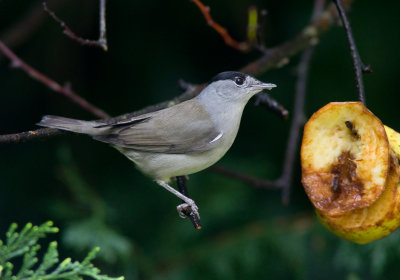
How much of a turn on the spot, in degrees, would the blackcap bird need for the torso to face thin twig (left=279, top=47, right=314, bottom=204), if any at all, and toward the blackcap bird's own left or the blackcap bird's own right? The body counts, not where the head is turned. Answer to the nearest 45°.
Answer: approximately 45° to the blackcap bird's own left

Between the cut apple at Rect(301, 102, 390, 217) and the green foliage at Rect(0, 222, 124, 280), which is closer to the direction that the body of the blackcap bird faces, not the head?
the cut apple

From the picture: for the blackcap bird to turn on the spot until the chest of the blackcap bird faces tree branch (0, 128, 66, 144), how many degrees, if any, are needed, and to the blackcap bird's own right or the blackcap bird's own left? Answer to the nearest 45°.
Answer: approximately 135° to the blackcap bird's own right

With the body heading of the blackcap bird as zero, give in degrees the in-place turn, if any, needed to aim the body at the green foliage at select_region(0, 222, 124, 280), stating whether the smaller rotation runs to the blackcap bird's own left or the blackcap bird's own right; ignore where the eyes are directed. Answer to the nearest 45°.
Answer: approximately 135° to the blackcap bird's own right

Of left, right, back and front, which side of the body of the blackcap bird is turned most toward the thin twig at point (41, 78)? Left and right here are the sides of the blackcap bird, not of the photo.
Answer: back

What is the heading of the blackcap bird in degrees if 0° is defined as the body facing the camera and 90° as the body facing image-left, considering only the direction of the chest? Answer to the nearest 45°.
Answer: approximately 270°

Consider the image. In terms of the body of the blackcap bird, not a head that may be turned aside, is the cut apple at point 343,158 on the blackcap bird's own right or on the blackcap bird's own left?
on the blackcap bird's own right
